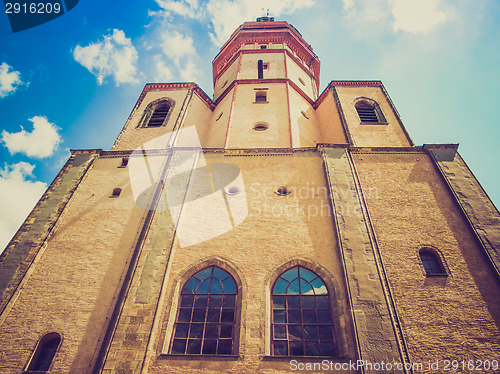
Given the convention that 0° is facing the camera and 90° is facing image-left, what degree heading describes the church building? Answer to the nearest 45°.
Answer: approximately 0°
